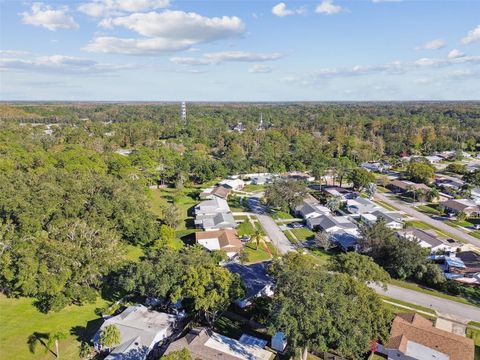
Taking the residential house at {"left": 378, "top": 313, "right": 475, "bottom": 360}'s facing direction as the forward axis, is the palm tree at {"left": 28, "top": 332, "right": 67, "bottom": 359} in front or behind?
behind

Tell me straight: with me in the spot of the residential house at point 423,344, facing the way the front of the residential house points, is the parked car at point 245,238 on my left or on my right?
on my left

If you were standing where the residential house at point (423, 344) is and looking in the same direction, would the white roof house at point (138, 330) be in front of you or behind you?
behind

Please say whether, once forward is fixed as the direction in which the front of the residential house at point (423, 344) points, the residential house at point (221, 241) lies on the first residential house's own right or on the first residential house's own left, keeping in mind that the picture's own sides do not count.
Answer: on the first residential house's own left

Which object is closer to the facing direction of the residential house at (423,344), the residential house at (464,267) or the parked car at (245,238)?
the residential house

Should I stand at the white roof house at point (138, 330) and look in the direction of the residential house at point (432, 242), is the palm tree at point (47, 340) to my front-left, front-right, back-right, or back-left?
back-left

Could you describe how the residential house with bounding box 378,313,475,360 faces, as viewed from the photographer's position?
facing away from the viewer and to the right of the viewer

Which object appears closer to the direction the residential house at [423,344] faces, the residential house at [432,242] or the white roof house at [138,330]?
the residential house

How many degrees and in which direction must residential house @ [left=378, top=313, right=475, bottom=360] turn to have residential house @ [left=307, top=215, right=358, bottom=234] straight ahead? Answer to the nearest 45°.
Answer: approximately 90° to its left
